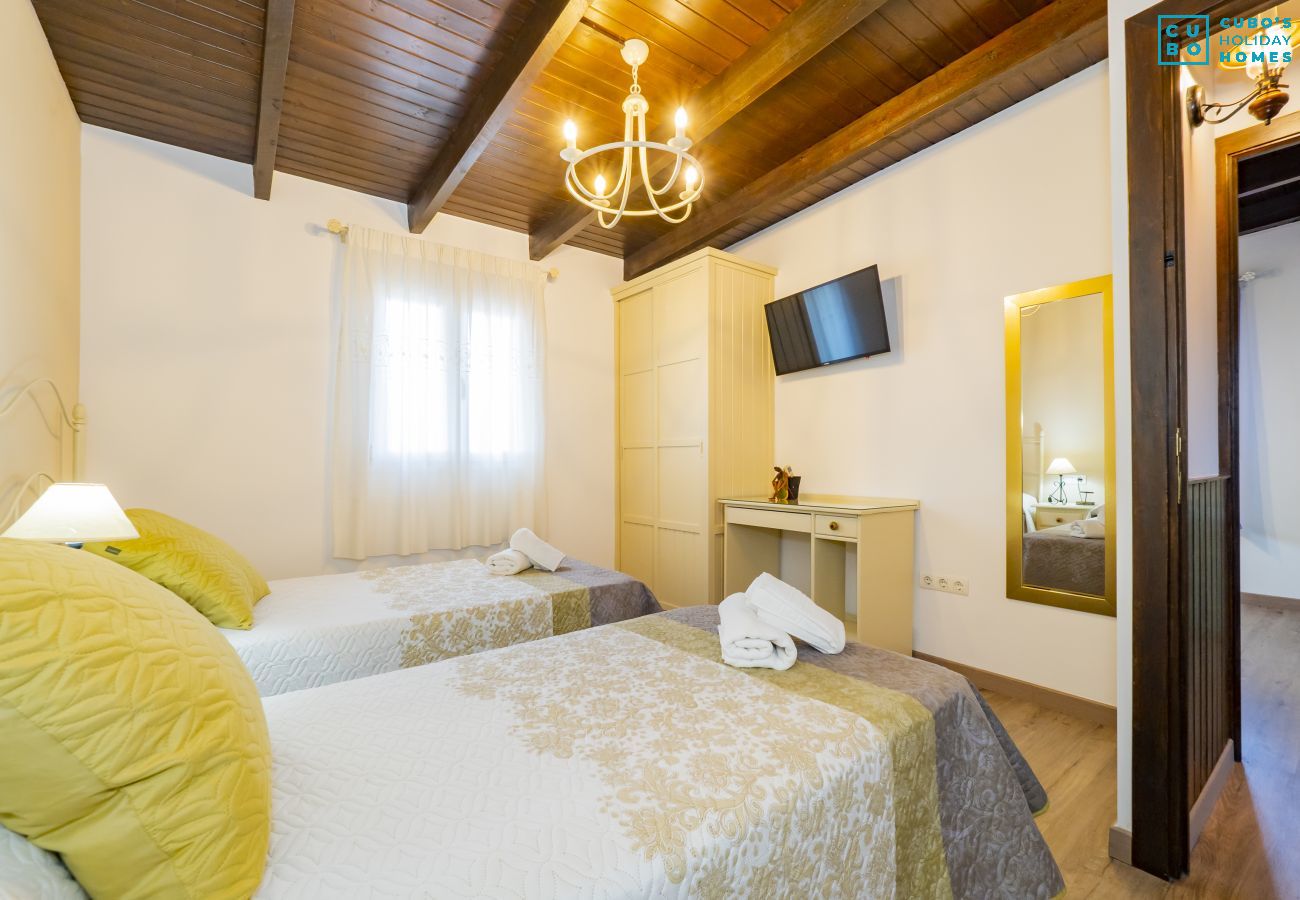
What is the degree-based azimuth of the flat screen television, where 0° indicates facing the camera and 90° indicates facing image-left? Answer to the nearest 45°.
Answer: approximately 45°

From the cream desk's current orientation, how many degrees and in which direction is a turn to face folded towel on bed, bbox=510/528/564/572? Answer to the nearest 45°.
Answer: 0° — it already faces it

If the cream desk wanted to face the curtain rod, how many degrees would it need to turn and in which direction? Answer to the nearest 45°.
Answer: approximately 45° to its right

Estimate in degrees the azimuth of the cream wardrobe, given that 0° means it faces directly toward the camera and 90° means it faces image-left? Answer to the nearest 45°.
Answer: approximately 45°
